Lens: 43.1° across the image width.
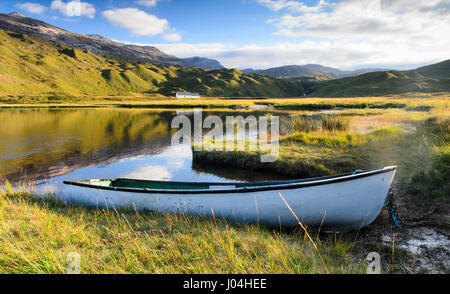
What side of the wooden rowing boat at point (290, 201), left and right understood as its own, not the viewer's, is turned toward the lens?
right

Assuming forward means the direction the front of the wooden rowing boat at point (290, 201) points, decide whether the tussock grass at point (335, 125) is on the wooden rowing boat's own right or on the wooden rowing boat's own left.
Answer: on the wooden rowing boat's own left
